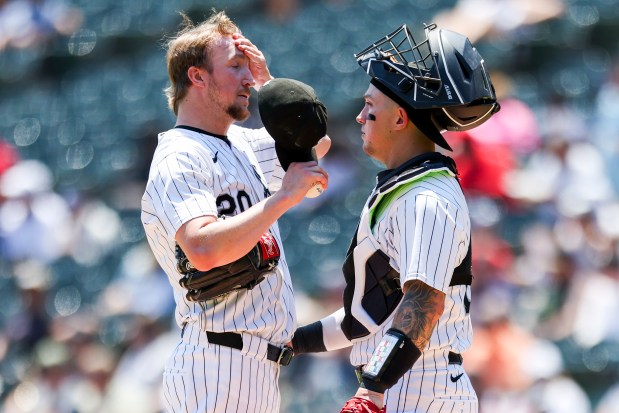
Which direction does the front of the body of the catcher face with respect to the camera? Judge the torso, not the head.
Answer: to the viewer's left

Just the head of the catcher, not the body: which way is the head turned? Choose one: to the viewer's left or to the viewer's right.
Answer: to the viewer's left
